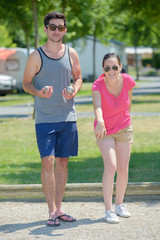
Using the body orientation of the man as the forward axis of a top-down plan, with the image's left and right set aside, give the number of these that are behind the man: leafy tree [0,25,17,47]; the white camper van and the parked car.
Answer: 3

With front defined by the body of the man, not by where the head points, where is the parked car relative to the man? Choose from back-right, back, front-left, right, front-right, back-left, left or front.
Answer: back

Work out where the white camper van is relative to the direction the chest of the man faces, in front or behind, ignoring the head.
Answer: behind

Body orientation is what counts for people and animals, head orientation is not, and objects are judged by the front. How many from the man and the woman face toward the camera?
2

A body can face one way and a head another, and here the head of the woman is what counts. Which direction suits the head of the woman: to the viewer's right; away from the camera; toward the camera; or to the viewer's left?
toward the camera

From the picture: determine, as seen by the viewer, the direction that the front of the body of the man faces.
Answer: toward the camera

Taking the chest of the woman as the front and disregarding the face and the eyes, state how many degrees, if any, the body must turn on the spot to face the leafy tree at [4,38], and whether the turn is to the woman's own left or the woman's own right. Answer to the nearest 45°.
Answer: approximately 180°

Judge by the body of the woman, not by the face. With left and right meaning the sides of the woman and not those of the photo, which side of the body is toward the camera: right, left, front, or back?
front

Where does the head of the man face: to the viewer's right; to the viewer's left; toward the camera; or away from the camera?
toward the camera

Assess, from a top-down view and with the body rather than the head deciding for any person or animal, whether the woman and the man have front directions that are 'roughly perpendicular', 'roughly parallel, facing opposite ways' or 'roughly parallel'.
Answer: roughly parallel
